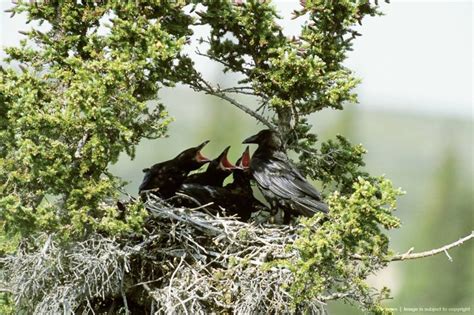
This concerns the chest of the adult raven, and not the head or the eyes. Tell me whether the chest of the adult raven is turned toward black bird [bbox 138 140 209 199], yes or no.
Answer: yes

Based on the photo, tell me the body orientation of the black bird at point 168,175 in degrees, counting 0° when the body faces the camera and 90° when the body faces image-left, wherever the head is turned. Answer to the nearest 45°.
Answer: approximately 270°

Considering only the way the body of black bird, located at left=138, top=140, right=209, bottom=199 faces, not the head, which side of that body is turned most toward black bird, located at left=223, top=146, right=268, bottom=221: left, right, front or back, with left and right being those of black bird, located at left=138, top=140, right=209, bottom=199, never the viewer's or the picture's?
front

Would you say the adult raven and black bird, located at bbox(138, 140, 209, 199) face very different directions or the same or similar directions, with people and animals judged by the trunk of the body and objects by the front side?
very different directions

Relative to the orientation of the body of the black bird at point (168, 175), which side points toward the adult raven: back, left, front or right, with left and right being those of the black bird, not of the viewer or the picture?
front

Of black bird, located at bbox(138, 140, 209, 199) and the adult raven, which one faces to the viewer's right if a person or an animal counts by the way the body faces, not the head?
the black bird

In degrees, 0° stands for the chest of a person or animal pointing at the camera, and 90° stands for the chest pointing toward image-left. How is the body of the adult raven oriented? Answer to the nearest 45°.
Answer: approximately 90°

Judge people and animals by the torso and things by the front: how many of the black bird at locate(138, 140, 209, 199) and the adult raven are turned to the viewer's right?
1
